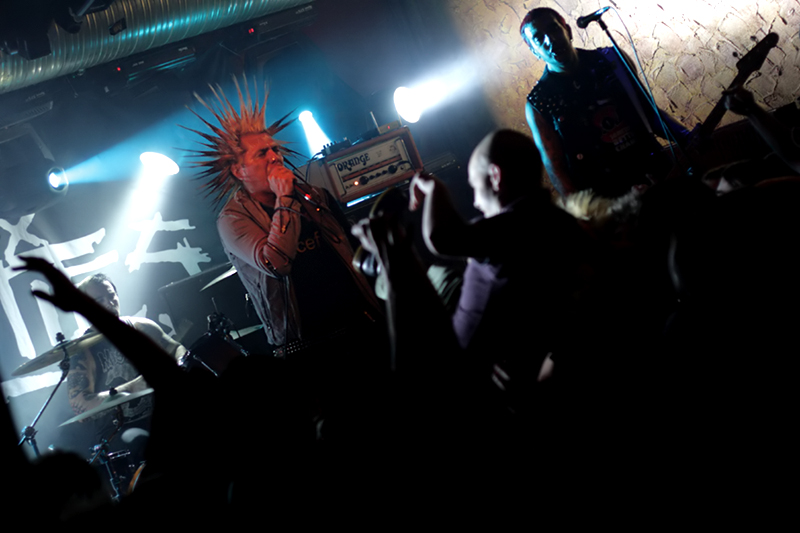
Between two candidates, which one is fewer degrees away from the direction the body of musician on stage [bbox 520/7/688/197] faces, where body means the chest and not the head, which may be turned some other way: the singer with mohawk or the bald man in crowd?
the bald man in crowd

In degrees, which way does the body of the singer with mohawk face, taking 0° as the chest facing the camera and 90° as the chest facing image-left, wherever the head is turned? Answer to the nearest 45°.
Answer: approximately 315°

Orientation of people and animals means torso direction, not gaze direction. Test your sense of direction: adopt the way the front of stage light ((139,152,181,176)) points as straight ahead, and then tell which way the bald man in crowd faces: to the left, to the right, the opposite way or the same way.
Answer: the opposite way

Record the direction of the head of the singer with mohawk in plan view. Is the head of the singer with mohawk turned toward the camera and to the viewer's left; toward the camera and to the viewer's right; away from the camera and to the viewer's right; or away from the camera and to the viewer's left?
toward the camera and to the viewer's right

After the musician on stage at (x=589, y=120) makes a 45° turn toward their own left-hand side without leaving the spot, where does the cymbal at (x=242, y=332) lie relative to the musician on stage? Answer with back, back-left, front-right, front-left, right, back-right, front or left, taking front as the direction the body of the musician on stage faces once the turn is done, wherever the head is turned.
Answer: back-right

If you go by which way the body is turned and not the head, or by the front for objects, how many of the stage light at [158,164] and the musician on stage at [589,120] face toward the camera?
2
